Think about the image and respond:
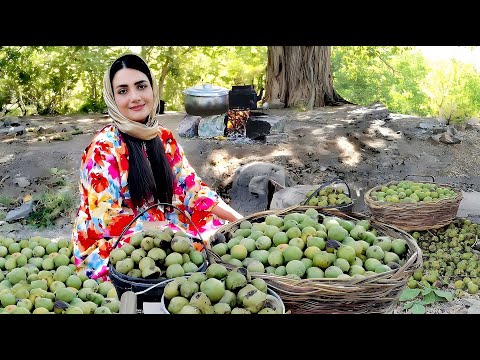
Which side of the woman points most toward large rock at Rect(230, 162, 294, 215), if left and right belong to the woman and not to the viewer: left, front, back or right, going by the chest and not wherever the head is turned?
left

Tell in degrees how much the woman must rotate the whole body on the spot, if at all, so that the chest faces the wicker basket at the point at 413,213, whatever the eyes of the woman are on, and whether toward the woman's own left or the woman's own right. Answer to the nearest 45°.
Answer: approximately 90° to the woman's own left

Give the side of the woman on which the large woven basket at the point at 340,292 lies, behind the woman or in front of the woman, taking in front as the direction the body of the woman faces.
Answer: in front

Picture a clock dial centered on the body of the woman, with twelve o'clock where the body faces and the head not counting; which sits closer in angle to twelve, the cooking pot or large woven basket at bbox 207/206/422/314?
the large woven basket

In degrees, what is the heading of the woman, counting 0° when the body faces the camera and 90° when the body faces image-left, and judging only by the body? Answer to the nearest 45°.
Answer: approximately 315°

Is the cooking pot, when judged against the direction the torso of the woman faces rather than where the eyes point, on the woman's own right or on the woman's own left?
on the woman's own left

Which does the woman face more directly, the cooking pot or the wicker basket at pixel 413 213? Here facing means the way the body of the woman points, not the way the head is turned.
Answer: the wicker basket

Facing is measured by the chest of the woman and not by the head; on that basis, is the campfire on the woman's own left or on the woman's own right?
on the woman's own left
